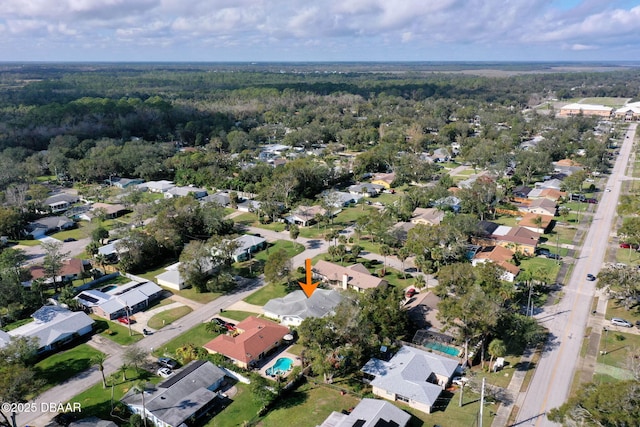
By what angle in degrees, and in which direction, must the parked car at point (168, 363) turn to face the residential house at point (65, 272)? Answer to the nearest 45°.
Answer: approximately 180°

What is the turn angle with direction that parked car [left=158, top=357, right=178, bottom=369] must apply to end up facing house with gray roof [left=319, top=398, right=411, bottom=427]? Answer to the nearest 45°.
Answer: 0° — it already faces it

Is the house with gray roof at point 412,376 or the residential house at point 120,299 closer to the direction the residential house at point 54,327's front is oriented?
the house with gray roof

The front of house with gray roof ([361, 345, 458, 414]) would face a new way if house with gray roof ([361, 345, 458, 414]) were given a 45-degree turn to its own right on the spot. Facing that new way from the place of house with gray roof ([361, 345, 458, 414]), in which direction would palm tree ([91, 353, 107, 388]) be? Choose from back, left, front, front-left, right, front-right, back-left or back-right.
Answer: right

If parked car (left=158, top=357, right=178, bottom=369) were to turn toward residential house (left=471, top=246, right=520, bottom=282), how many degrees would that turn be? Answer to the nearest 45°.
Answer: approximately 45° to its left

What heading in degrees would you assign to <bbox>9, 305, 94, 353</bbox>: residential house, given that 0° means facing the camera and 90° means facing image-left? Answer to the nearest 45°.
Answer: approximately 315°

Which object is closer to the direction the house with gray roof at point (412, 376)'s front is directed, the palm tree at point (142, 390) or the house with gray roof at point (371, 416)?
the house with gray roof
